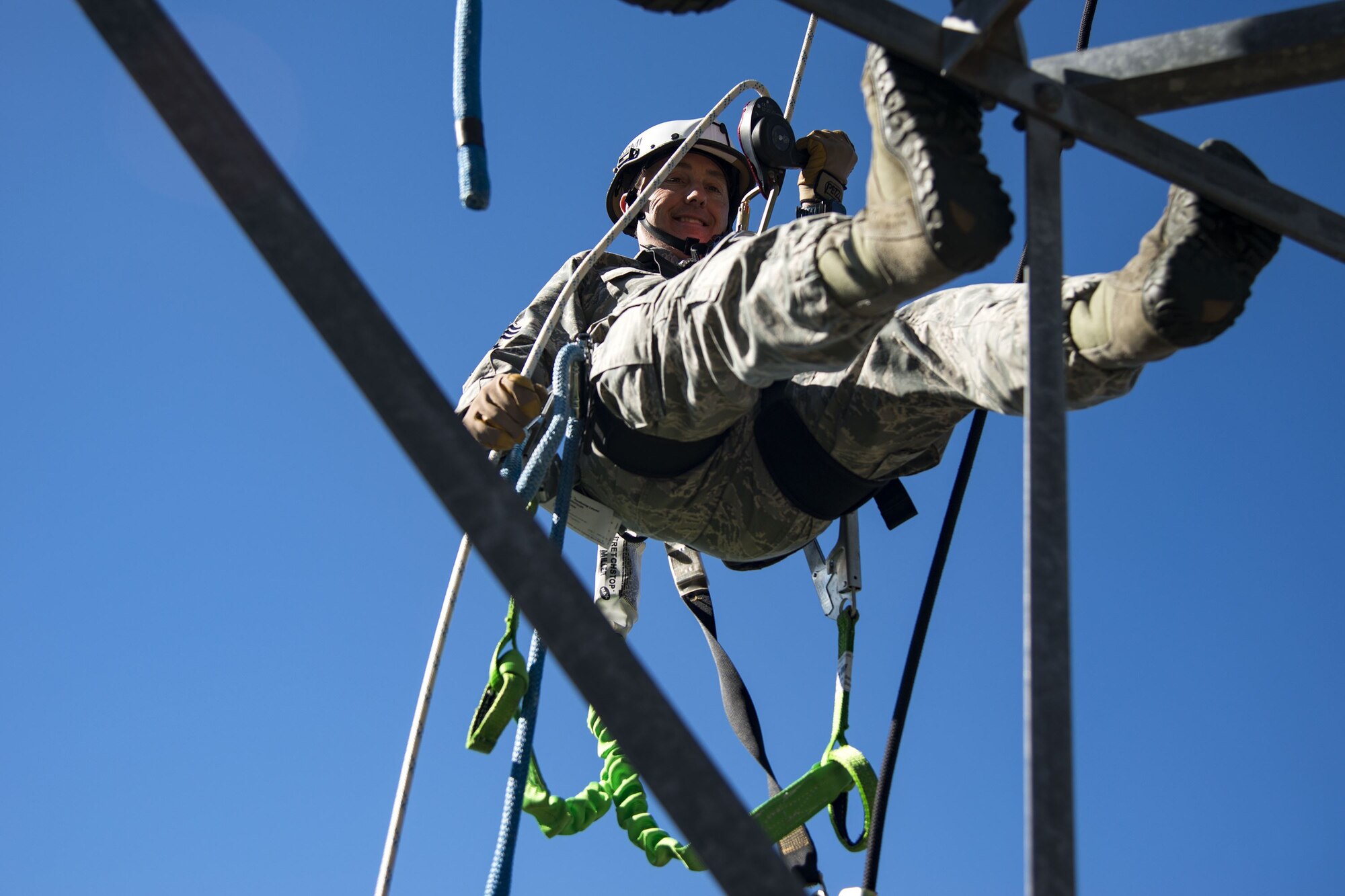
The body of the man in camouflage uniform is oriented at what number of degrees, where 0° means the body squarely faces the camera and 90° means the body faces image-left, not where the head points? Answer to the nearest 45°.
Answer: approximately 315°

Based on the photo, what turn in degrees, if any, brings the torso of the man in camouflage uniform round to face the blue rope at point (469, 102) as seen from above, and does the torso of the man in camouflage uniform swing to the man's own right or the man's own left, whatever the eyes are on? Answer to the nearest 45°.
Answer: approximately 90° to the man's own right

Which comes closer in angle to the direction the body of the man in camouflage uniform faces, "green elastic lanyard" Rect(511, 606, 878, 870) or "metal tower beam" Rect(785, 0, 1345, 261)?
the metal tower beam
